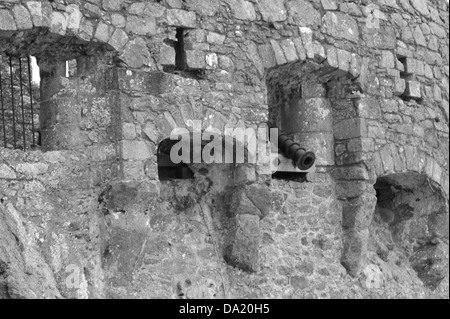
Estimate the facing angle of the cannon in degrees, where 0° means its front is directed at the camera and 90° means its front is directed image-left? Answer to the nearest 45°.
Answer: approximately 315°
